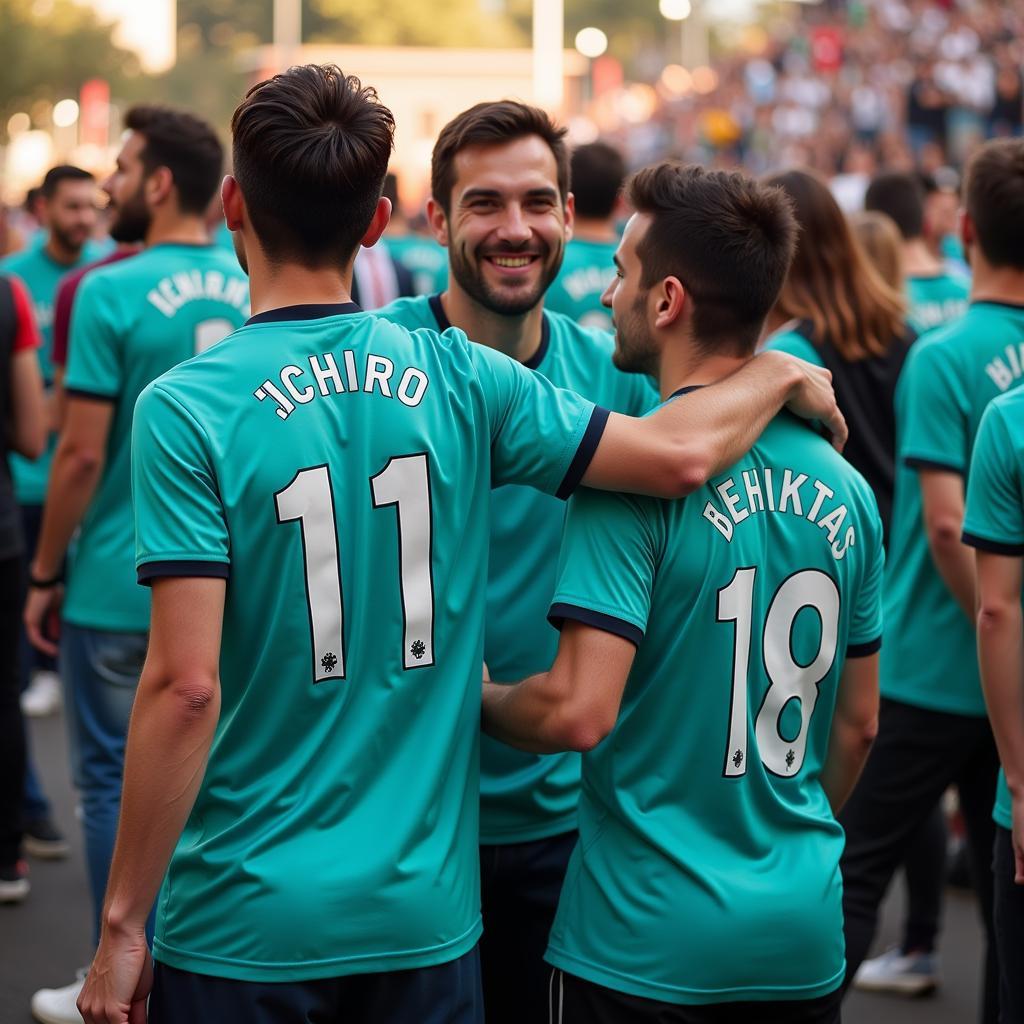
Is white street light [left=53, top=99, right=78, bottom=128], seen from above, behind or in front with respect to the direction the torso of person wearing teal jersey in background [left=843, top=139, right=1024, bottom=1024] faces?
in front

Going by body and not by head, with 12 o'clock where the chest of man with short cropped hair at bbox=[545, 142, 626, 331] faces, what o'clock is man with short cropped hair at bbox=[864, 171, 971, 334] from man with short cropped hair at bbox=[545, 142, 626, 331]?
man with short cropped hair at bbox=[864, 171, 971, 334] is roughly at 3 o'clock from man with short cropped hair at bbox=[545, 142, 626, 331].

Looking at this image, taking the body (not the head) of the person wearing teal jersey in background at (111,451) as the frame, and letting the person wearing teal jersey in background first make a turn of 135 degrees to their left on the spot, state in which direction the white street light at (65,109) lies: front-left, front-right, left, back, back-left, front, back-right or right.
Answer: back

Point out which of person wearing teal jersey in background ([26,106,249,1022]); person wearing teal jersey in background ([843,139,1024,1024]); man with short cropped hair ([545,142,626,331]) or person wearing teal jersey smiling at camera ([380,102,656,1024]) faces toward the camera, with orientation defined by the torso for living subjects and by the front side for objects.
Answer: person wearing teal jersey smiling at camera ([380,102,656,1024])

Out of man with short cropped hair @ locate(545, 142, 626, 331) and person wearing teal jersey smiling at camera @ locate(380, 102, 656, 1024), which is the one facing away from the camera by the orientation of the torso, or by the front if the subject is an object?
the man with short cropped hair

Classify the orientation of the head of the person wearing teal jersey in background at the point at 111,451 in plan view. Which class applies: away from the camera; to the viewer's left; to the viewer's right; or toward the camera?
to the viewer's left

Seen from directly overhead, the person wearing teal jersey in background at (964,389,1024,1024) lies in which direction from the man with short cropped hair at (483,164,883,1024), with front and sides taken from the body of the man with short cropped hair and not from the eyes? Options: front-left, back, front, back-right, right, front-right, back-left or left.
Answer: right

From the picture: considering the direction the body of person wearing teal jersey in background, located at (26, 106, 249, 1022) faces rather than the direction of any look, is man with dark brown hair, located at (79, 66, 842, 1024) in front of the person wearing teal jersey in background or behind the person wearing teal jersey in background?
behind

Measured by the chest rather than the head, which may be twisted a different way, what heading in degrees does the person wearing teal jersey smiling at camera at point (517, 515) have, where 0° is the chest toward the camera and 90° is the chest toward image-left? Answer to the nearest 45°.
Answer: approximately 0°

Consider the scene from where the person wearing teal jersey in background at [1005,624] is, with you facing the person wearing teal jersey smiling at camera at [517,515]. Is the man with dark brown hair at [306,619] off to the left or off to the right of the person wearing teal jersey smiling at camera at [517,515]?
left

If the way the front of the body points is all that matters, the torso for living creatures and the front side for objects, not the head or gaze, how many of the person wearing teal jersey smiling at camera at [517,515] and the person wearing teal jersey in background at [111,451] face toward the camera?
1

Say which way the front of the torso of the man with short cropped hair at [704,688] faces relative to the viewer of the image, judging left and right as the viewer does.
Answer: facing away from the viewer and to the left of the viewer

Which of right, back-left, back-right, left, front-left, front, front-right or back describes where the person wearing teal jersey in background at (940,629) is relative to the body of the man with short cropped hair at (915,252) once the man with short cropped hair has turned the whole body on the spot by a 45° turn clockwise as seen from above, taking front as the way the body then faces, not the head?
back

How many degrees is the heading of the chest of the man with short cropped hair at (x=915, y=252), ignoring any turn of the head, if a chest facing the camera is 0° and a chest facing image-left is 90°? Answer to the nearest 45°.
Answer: approximately 135°

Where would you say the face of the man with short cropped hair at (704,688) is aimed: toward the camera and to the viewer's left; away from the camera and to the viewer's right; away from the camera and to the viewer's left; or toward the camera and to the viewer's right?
away from the camera and to the viewer's left

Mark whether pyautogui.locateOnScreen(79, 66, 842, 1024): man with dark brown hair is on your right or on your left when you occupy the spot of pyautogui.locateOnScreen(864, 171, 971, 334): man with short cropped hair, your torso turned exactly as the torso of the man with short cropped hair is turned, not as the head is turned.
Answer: on your left

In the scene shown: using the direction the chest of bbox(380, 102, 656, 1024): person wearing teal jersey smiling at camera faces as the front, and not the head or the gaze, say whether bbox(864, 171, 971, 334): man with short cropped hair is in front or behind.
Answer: behind

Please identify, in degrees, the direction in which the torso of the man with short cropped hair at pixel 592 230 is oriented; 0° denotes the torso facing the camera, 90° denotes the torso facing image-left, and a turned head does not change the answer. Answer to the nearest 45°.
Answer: approximately 180°

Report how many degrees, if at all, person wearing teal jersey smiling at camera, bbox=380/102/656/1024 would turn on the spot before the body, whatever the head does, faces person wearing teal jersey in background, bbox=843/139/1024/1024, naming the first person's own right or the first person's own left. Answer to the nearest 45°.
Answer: approximately 135° to the first person's own left
